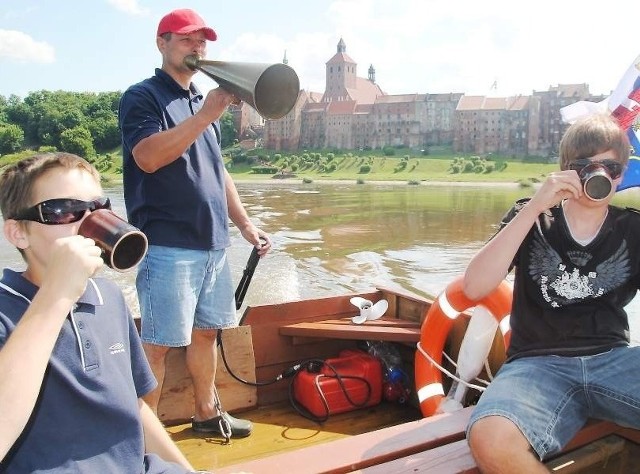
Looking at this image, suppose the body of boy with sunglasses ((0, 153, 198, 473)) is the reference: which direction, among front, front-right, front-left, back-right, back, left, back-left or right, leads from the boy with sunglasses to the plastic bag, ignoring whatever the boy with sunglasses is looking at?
left

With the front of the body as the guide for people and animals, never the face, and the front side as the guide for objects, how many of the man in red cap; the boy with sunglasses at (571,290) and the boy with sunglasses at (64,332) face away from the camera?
0

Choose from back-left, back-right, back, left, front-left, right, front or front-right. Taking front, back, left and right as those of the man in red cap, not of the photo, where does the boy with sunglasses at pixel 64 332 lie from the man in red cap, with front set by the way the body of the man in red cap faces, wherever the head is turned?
front-right

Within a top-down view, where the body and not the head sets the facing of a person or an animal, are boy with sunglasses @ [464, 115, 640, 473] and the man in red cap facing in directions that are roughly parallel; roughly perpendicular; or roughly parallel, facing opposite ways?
roughly perpendicular

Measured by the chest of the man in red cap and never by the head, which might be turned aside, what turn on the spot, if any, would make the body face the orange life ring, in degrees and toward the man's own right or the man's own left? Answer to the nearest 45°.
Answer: approximately 45° to the man's own left

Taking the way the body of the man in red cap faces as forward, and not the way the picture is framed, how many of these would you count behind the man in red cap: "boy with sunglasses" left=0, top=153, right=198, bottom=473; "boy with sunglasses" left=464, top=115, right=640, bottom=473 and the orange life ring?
0

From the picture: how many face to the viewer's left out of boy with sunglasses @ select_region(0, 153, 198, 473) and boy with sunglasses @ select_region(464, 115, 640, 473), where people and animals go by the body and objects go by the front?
0

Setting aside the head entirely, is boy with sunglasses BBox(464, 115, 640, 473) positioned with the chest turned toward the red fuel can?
no

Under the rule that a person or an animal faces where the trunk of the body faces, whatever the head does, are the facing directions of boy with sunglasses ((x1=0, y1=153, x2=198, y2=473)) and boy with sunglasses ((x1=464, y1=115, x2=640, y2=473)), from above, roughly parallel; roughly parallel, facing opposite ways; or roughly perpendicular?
roughly perpendicular

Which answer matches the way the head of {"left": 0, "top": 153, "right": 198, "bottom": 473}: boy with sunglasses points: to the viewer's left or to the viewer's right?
to the viewer's right

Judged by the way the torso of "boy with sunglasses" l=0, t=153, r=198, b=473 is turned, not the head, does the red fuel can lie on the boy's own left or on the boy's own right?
on the boy's own left

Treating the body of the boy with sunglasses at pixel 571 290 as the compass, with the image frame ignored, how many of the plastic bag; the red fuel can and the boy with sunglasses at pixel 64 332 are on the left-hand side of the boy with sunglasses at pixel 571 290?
0

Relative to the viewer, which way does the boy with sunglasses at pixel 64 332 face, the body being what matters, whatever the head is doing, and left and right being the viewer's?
facing the viewer and to the right of the viewer

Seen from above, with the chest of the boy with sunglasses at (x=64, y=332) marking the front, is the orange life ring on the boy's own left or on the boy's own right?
on the boy's own left

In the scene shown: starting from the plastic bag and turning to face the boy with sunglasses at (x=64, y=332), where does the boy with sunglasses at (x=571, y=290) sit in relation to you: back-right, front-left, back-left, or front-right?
front-left

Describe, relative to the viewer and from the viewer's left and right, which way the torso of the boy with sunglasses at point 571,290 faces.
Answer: facing the viewer

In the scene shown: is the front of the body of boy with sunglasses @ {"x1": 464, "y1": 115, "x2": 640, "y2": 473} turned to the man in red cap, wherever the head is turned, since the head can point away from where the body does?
no
